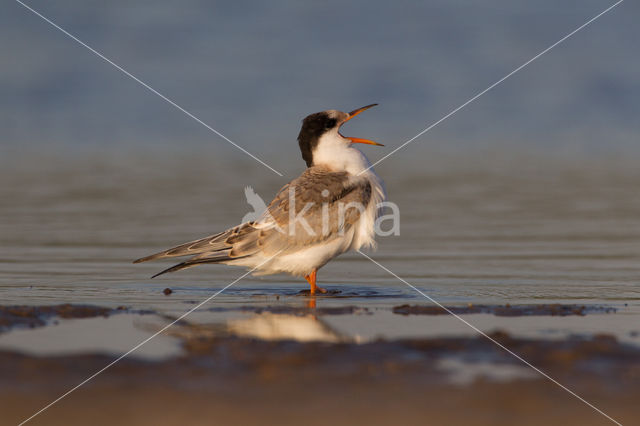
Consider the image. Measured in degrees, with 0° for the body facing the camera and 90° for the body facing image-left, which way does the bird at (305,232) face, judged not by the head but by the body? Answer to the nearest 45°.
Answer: approximately 270°
